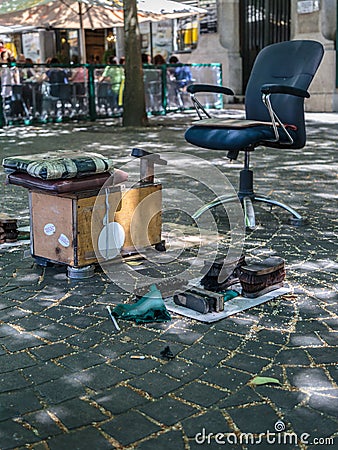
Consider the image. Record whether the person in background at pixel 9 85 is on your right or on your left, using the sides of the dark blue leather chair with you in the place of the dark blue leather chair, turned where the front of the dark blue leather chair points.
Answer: on your right

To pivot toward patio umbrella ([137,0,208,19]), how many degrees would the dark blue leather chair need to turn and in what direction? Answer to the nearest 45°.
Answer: approximately 135° to its right

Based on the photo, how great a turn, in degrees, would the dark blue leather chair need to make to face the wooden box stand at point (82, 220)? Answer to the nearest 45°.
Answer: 0° — it already faces it

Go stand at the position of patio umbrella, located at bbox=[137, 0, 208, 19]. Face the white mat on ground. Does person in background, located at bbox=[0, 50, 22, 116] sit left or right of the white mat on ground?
right

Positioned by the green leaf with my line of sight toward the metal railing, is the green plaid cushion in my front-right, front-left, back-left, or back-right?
front-left

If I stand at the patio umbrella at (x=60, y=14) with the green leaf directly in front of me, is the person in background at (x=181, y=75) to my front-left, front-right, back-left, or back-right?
front-left

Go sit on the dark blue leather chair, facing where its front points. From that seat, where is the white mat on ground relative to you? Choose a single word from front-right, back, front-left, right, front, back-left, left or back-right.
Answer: front-left
